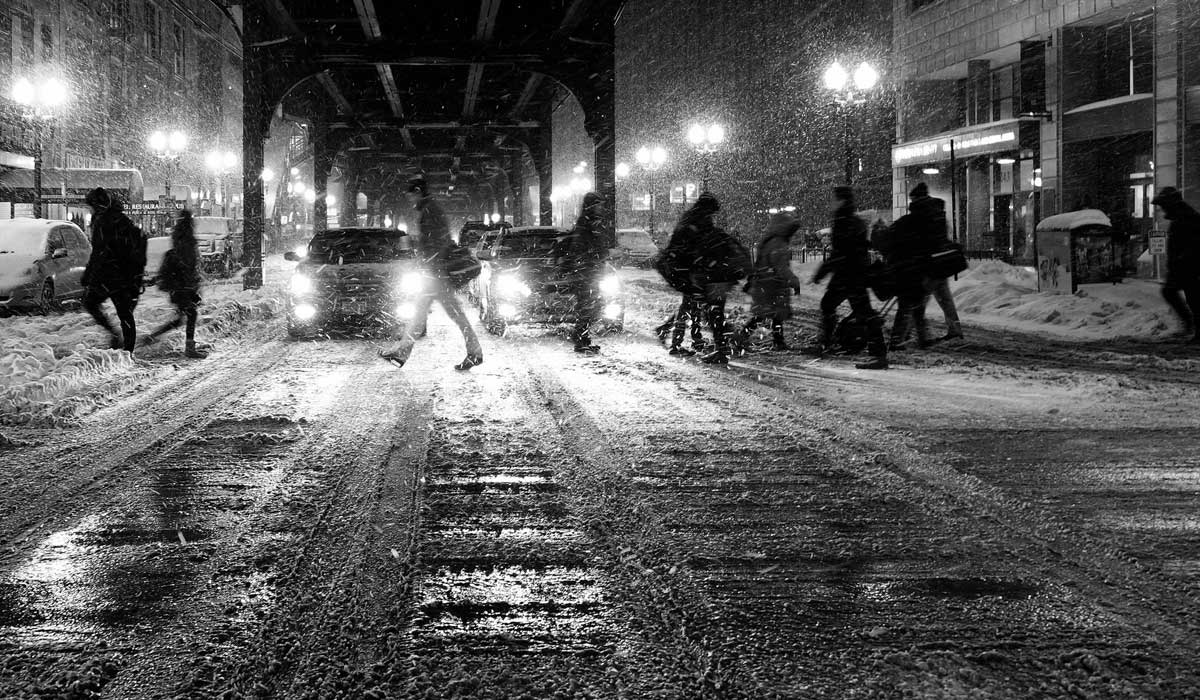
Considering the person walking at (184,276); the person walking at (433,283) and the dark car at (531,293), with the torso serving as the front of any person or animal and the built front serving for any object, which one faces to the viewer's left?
the person walking at (433,283)

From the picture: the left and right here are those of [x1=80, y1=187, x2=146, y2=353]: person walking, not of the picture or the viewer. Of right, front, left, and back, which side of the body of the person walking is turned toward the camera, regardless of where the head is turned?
left

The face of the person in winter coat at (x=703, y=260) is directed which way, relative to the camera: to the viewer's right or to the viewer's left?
to the viewer's right

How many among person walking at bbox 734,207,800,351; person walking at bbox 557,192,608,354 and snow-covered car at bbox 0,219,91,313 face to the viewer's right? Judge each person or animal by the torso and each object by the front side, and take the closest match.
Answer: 2

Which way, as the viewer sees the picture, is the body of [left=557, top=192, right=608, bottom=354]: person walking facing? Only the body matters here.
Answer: to the viewer's right

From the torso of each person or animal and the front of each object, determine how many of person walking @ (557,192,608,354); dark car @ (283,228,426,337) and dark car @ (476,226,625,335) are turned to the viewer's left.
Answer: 0

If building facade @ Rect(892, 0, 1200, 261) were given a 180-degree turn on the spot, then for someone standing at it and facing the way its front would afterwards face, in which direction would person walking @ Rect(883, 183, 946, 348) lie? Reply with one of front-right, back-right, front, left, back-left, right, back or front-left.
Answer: back-right

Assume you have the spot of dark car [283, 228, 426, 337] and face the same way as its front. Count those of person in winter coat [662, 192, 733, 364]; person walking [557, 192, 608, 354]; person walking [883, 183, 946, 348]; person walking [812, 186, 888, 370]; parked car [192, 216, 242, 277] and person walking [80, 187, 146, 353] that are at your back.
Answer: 1
